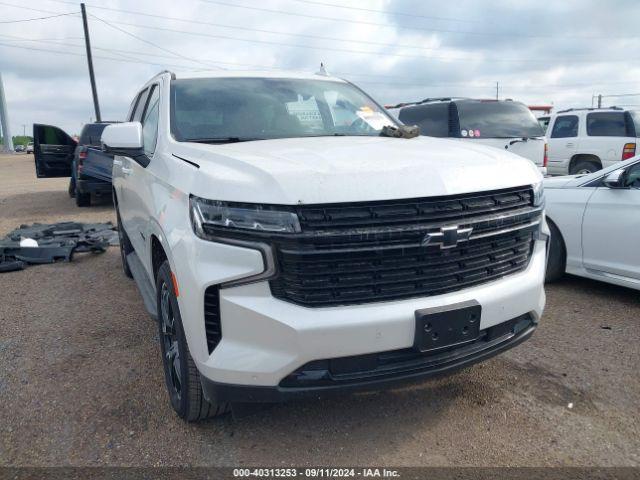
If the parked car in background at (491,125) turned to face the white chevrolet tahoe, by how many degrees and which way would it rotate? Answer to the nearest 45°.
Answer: approximately 135° to its left

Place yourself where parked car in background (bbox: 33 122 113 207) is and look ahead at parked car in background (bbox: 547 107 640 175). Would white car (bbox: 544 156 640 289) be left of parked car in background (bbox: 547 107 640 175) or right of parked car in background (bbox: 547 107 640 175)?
right

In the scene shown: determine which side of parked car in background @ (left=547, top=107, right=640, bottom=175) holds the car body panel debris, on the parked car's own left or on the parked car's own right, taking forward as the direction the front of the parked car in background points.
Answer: on the parked car's own left

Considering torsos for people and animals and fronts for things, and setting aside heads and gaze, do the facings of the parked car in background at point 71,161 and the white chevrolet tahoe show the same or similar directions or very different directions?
very different directions

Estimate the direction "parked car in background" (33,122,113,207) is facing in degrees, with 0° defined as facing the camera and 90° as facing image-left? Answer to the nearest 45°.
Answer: approximately 180°

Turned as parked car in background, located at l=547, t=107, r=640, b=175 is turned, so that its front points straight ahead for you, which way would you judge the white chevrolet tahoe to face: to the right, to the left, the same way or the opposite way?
the opposite way

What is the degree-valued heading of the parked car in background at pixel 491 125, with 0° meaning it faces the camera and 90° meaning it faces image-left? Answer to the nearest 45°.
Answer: approximately 135°

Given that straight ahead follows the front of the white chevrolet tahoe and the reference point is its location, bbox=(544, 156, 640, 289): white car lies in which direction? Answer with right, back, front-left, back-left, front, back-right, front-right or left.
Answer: left

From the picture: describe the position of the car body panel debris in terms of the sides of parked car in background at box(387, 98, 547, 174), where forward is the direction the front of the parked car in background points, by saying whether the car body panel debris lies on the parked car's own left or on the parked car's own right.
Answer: on the parked car's own left

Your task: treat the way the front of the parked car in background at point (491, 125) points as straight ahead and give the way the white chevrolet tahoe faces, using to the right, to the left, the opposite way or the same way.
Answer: the opposite way
